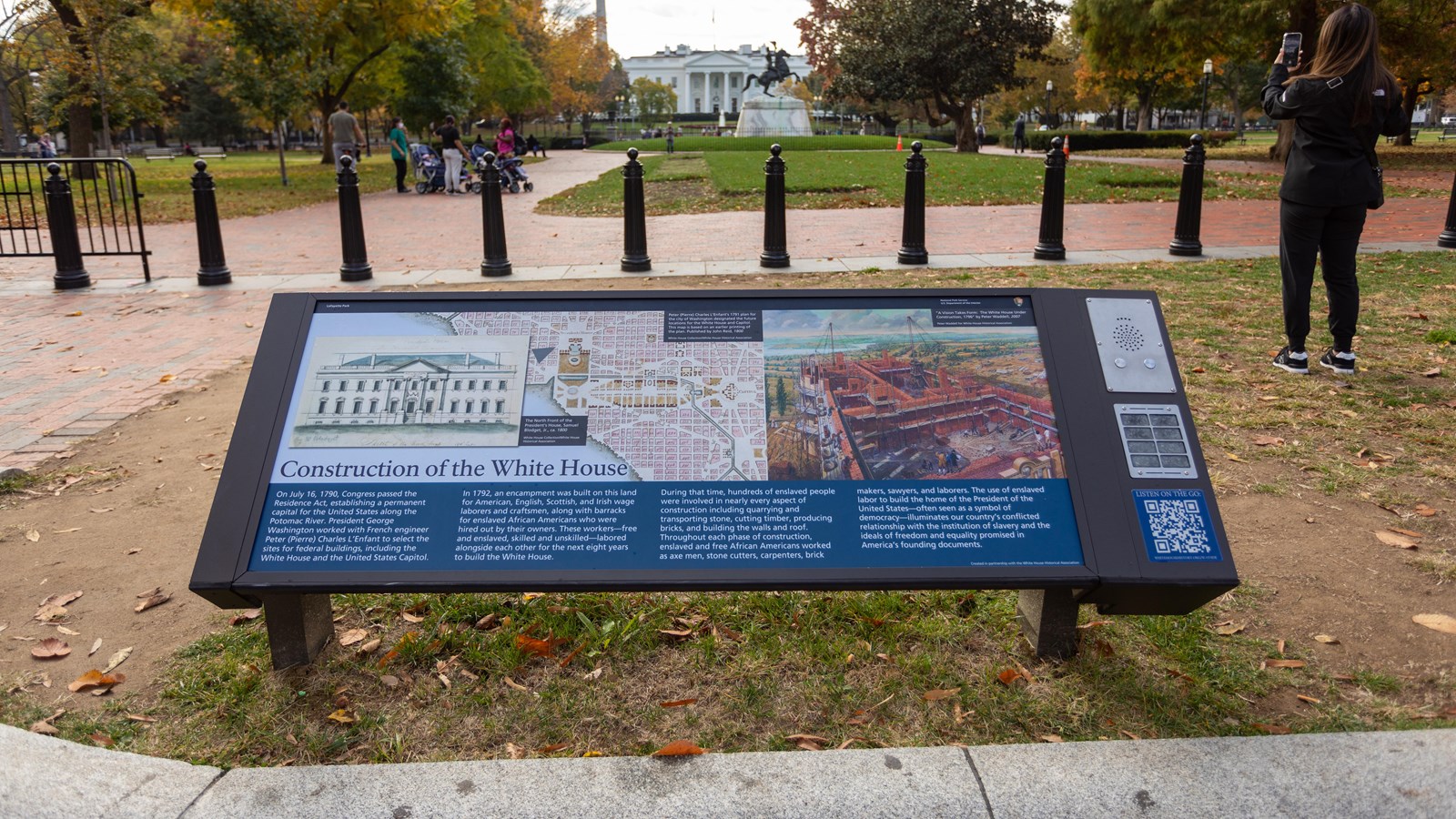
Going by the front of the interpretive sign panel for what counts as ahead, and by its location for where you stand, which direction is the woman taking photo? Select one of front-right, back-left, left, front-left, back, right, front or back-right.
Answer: back-left

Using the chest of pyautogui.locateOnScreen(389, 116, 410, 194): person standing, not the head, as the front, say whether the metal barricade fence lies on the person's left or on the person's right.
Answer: on the person's right

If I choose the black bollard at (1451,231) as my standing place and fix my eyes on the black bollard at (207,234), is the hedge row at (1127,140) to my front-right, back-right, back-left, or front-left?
back-right

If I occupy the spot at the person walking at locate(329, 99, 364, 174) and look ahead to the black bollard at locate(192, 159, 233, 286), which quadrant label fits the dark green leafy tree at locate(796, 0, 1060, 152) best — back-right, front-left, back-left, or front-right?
back-left
